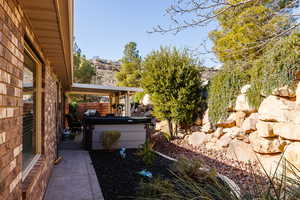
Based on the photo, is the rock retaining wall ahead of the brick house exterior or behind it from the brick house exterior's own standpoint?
ahead

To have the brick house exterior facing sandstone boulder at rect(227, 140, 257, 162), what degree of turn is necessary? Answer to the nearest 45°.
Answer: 0° — it already faces it

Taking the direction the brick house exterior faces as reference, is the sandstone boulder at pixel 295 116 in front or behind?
in front

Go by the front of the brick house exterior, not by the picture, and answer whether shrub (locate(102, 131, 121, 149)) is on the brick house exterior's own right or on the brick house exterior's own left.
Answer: on the brick house exterior's own left

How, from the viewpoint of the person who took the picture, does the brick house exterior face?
facing to the right of the viewer

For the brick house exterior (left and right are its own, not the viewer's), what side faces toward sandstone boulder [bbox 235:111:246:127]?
front

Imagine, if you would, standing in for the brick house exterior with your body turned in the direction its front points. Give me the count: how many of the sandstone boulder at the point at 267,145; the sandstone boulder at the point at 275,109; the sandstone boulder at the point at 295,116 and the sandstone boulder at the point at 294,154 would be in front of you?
4

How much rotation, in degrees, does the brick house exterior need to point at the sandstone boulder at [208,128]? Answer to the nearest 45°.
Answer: approximately 45° to its left

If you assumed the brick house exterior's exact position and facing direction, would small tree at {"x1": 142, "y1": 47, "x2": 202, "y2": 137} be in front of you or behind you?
in front

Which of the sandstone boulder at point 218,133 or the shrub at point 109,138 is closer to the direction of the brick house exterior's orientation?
the sandstone boulder
